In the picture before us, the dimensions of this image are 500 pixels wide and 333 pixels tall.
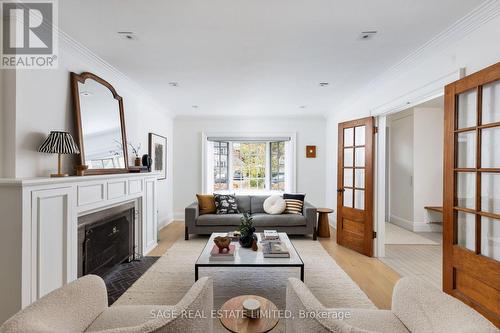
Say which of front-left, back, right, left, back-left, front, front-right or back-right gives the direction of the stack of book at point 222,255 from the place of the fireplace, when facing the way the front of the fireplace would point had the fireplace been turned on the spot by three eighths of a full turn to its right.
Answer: back-left

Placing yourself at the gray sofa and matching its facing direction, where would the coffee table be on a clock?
The coffee table is roughly at 12 o'clock from the gray sofa.

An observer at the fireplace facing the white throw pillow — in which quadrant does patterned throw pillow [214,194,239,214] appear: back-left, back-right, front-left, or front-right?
front-left

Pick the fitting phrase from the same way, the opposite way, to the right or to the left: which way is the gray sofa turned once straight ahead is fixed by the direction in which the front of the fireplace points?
to the right

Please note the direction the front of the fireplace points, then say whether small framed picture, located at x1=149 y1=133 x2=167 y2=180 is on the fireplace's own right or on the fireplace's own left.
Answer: on the fireplace's own left

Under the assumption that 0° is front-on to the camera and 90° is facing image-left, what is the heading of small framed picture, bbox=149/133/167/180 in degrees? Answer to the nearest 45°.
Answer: approximately 315°

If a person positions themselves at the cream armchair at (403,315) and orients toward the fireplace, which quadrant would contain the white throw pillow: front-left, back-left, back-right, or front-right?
front-right

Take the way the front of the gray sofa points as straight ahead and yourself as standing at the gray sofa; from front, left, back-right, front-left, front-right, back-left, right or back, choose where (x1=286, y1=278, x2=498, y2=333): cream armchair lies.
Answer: front

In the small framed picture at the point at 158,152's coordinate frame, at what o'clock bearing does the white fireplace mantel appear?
The white fireplace mantel is roughly at 2 o'clock from the small framed picture.

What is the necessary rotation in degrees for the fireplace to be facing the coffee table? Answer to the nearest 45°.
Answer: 0° — it already faces it

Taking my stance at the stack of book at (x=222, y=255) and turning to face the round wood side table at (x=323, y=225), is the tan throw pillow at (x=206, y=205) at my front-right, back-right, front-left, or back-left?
front-left

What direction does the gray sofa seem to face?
toward the camera

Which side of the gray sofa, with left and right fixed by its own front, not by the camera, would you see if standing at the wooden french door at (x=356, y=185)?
left

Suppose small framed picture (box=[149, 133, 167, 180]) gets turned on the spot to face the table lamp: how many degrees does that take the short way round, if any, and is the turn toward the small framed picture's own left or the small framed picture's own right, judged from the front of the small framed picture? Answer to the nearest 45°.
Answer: approximately 45° to the small framed picture's own right

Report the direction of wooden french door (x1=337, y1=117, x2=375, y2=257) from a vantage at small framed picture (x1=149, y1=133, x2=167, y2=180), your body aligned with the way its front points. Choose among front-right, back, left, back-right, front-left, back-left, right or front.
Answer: front

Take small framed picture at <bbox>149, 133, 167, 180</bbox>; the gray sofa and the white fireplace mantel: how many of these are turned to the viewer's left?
0

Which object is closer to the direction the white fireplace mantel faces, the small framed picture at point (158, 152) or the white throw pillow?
the white throw pillow

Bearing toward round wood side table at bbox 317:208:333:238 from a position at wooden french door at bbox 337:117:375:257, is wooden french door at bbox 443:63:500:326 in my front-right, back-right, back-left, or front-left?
back-left
